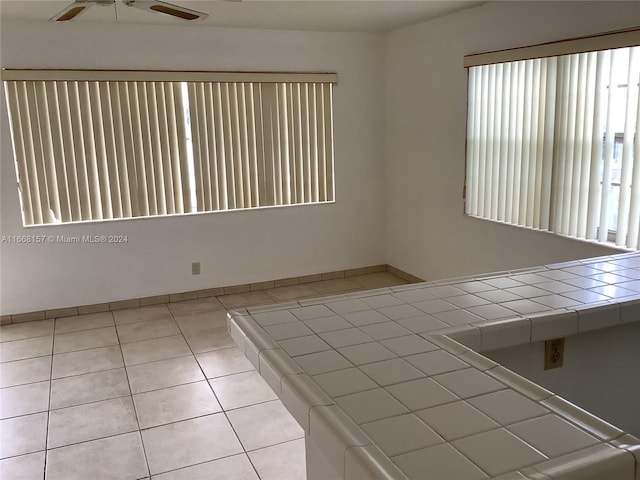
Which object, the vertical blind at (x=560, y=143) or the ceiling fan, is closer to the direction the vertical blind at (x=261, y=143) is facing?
the ceiling fan

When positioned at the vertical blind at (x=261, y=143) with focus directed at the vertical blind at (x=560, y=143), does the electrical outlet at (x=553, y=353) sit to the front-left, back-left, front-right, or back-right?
front-right

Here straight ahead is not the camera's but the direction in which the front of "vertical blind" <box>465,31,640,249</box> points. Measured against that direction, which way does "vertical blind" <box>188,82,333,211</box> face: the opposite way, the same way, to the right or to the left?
to the left

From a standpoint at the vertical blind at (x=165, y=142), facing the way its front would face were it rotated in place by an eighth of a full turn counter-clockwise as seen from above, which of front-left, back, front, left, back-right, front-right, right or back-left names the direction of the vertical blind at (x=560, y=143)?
front

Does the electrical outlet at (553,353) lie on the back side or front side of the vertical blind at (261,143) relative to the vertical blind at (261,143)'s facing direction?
on the front side

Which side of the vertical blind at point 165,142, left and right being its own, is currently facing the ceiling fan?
front

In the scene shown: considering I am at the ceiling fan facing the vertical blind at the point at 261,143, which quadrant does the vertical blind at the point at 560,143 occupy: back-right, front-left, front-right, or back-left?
front-right

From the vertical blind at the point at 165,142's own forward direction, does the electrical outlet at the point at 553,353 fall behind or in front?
in front

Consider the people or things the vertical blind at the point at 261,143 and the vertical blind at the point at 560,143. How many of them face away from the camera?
0

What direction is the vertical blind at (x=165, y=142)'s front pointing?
toward the camera

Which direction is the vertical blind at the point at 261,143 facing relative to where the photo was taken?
toward the camera

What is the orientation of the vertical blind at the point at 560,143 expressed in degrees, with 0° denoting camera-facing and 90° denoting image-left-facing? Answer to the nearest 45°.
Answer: approximately 45°

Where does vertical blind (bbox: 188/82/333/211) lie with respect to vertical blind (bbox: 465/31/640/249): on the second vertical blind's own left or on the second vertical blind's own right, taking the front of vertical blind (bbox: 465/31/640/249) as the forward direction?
on the second vertical blind's own right

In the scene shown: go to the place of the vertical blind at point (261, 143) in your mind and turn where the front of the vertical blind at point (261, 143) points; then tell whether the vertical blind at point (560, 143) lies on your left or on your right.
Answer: on your left

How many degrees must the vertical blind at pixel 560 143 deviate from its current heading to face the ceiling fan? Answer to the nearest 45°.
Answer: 0° — it already faces it
